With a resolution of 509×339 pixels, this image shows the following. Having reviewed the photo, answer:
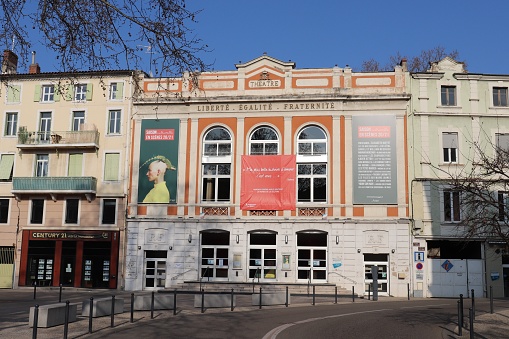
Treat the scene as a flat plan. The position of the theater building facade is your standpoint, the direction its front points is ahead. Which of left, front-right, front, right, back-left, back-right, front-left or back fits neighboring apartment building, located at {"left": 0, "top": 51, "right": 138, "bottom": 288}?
right

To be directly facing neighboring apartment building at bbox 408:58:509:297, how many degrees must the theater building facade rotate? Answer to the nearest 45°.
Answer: approximately 90° to its left

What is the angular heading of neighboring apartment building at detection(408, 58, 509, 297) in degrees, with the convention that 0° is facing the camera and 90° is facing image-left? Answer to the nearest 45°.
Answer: approximately 0°

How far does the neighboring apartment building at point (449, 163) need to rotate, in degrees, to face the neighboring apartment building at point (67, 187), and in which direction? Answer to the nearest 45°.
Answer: approximately 90° to its right

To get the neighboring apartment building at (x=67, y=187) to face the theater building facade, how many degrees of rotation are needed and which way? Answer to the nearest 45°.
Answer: approximately 45° to its left

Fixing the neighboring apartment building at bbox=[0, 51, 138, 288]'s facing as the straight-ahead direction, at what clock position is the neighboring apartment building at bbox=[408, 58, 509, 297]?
the neighboring apartment building at bbox=[408, 58, 509, 297] is roughly at 10 o'clock from the neighboring apartment building at bbox=[0, 51, 138, 288].
